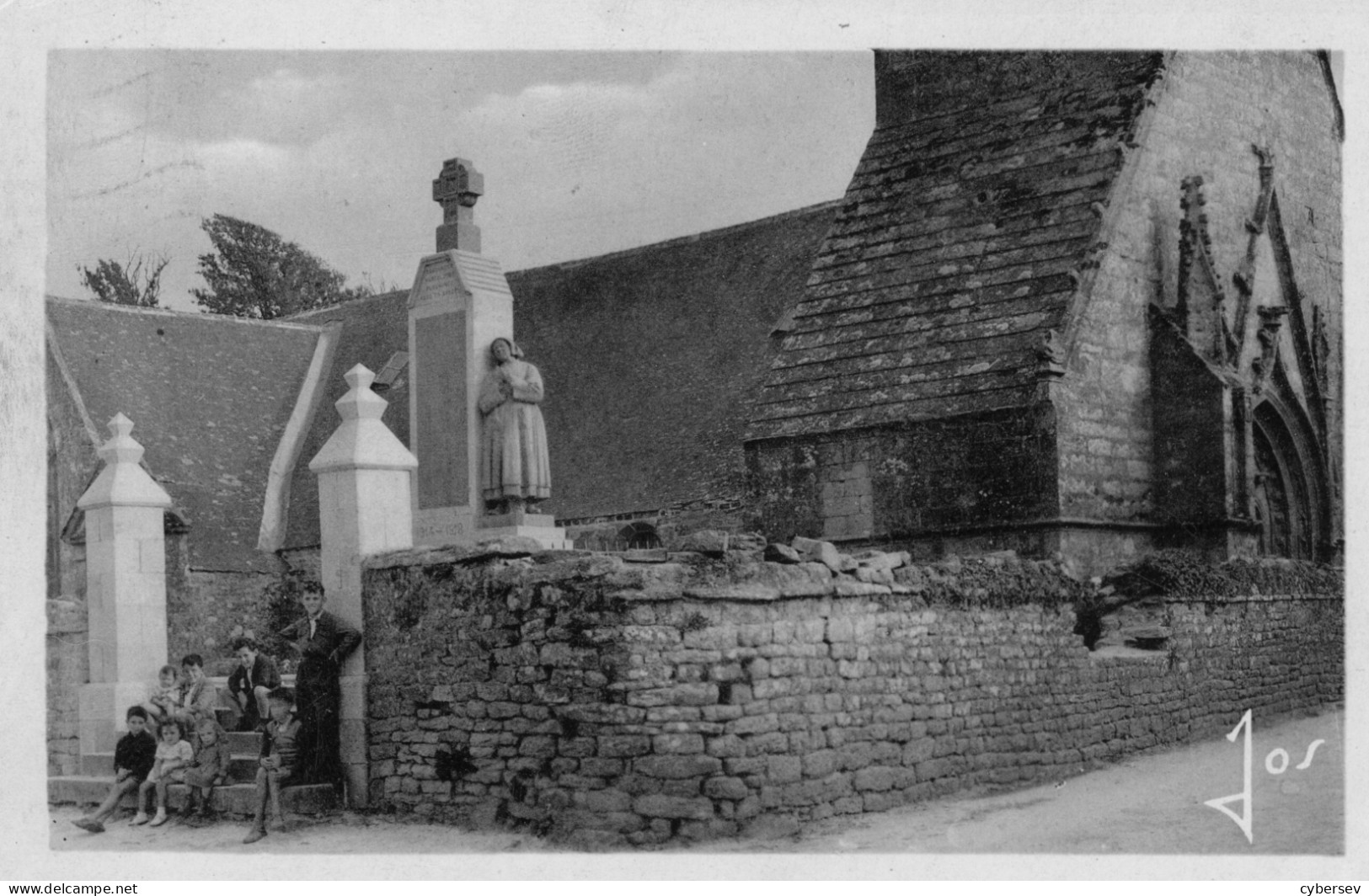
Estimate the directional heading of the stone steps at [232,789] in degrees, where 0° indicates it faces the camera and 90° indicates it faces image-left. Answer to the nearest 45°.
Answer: approximately 0°

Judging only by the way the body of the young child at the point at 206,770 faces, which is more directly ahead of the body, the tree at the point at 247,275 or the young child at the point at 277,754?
the young child

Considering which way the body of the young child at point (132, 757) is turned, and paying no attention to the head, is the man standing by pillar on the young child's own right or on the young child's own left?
on the young child's own left

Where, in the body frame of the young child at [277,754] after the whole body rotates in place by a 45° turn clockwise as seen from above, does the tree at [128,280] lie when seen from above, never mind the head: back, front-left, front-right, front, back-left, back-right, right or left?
right

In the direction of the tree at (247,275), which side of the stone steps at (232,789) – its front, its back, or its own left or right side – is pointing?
back

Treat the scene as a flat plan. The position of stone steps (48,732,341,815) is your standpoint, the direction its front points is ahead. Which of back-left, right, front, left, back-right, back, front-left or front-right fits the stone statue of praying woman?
back-left

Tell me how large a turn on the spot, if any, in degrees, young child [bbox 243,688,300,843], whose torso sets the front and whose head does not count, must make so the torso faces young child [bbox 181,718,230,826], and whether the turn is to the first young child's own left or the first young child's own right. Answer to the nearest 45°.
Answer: approximately 90° to the first young child's own right

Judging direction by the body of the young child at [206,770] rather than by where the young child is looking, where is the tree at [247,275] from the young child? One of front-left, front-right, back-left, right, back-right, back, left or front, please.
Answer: back-right
